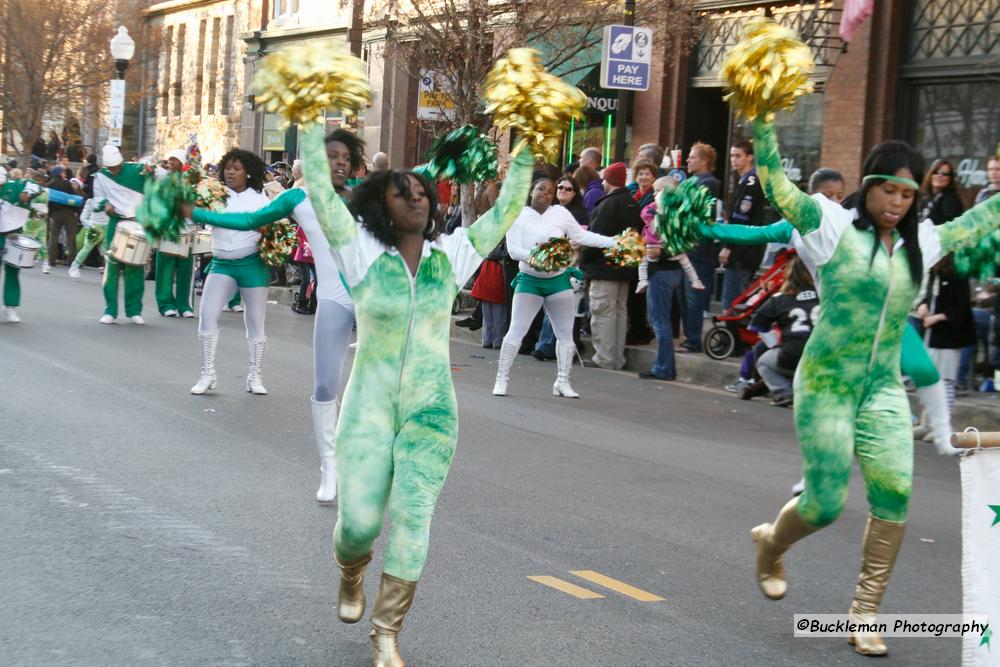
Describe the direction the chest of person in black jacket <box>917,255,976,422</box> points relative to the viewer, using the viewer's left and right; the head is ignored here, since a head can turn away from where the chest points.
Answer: facing the viewer and to the left of the viewer

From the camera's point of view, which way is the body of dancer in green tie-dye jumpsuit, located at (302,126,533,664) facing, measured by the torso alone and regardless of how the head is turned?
toward the camera

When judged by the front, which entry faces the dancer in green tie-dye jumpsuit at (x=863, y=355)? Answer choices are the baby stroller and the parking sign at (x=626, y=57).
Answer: the parking sign

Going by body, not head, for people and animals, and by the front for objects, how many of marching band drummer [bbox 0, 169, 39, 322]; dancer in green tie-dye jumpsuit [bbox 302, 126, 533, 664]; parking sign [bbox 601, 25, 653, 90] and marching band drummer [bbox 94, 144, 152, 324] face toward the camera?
4

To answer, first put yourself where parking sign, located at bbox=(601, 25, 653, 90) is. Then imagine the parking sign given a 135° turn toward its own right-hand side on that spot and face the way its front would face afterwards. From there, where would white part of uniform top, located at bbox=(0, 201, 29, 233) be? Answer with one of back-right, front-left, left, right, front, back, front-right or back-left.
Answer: front-left

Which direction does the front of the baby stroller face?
to the viewer's left

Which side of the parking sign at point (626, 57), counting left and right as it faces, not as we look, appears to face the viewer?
front

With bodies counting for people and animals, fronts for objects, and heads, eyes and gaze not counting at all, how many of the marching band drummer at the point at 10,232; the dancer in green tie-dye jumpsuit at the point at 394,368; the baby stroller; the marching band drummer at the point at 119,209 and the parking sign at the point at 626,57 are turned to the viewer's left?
1

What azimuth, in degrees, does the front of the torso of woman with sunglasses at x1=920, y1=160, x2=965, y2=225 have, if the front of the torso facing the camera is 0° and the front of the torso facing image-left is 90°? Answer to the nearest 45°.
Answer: approximately 45°

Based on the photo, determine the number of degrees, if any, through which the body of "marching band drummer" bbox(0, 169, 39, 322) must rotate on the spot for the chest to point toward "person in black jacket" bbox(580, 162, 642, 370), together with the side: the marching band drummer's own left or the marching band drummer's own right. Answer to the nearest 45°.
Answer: approximately 45° to the marching band drummer's own left

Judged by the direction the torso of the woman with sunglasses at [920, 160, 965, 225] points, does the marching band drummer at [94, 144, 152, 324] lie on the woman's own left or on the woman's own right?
on the woman's own right

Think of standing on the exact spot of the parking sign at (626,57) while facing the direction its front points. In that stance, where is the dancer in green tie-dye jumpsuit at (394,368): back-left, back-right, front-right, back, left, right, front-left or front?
front

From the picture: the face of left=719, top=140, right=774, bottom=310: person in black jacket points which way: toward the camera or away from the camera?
toward the camera

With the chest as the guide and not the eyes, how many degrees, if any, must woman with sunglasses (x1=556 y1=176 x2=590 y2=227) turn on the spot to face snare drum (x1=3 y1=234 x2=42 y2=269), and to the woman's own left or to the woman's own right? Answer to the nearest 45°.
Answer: approximately 45° to the woman's own right

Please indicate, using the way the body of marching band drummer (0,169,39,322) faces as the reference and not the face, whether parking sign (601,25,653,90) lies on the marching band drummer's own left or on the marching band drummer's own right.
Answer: on the marching band drummer's own left

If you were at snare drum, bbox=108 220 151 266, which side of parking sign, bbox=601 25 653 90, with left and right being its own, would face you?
right

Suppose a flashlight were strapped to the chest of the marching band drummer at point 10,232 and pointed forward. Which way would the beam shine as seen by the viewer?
toward the camera

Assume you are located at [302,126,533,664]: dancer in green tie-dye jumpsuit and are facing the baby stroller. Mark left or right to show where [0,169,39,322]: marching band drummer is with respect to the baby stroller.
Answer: left
